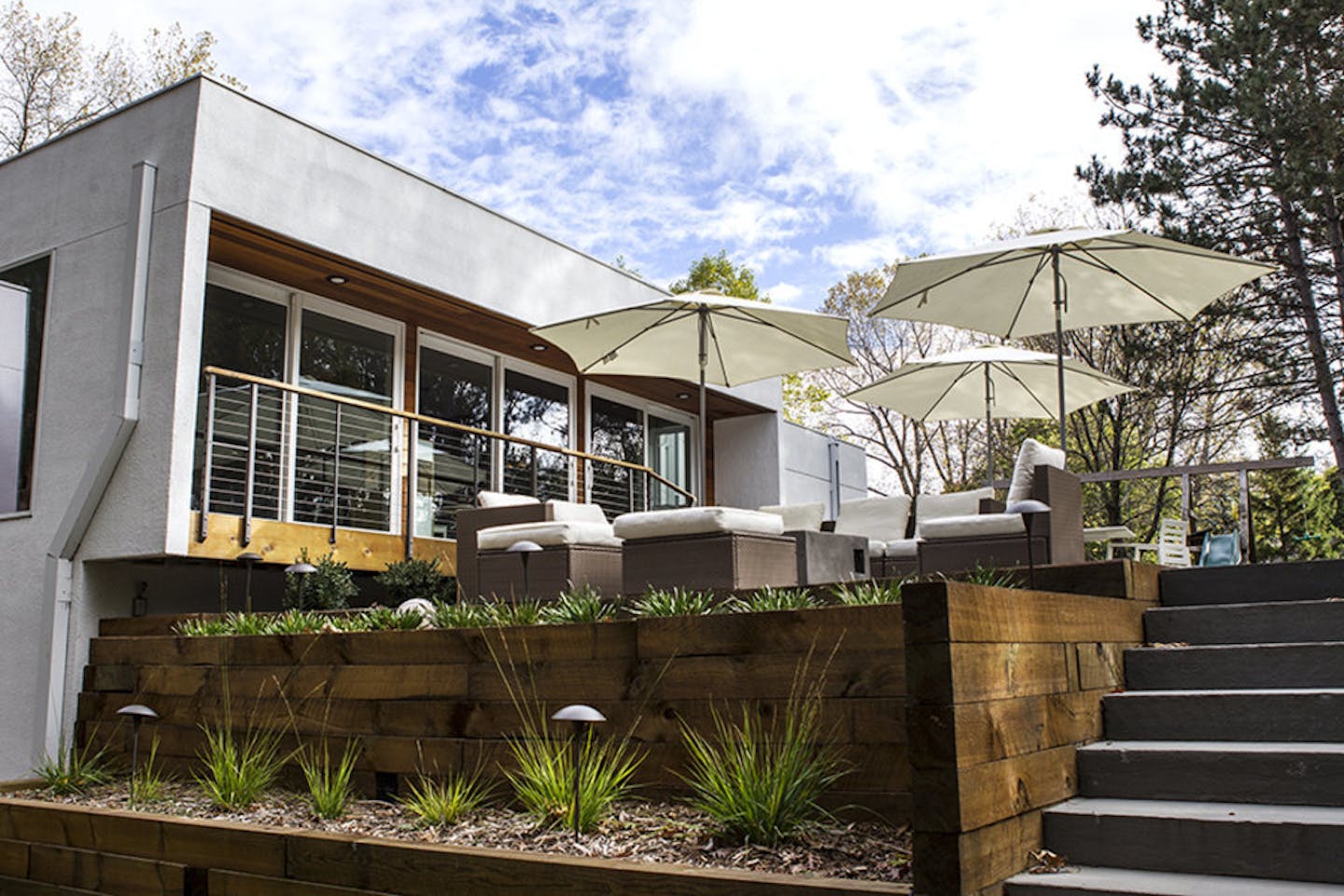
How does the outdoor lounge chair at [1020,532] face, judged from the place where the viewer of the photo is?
facing to the left of the viewer

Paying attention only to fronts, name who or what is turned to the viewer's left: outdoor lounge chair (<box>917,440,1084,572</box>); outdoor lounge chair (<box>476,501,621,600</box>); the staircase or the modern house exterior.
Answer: outdoor lounge chair (<box>917,440,1084,572</box>)

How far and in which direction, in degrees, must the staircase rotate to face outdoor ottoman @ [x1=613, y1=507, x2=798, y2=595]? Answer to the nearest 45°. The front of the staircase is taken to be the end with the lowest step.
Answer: approximately 135° to its right

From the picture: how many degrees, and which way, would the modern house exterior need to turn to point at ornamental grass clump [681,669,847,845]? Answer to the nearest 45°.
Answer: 0° — it already faces it

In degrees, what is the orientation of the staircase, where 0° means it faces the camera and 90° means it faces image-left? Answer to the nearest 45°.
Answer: approximately 0°

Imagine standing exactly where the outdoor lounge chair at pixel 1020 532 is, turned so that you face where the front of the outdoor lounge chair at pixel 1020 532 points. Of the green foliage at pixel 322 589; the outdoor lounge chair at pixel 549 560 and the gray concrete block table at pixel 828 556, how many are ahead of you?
3

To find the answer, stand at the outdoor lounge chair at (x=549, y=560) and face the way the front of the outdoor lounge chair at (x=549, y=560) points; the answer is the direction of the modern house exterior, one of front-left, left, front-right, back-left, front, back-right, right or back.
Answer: back

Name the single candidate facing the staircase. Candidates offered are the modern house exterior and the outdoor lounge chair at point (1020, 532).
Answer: the modern house exterior

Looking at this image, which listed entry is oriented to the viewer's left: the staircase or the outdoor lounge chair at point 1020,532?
the outdoor lounge chair

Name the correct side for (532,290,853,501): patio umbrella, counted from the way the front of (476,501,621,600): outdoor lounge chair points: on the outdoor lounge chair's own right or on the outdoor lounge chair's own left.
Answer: on the outdoor lounge chair's own left

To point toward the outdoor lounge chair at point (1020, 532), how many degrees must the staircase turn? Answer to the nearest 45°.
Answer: approximately 180°

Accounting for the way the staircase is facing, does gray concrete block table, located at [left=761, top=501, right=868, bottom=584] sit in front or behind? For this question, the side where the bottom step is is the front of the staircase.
behind

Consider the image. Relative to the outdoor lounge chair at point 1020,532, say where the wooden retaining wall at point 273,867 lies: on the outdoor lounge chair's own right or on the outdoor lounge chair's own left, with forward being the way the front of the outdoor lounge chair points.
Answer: on the outdoor lounge chair's own left
